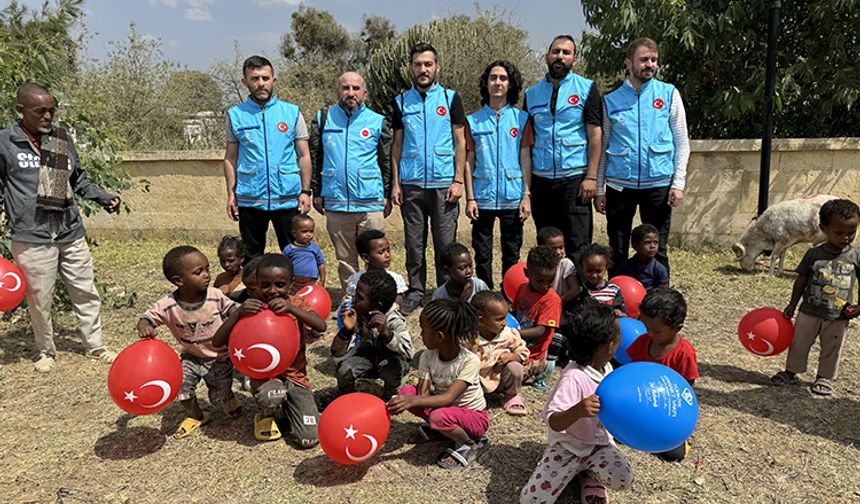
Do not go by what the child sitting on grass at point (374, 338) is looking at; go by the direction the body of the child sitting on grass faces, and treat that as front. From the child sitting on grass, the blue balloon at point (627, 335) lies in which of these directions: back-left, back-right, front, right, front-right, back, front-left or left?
back-left

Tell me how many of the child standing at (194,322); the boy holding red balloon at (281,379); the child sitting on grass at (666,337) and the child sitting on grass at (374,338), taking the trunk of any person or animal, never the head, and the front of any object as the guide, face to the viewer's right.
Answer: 0

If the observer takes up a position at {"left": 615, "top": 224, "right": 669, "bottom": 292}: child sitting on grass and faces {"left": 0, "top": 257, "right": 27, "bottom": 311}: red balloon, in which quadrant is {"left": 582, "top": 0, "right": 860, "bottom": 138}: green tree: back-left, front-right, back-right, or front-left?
back-right

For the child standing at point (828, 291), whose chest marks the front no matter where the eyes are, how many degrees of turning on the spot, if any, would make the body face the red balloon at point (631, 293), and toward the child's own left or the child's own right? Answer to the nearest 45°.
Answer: approximately 90° to the child's own right

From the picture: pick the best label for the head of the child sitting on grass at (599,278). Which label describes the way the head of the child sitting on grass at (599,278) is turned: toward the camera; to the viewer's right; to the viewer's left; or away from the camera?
toward the camera

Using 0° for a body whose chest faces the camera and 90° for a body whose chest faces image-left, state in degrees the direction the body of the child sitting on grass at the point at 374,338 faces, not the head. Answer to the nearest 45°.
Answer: approximately 45°

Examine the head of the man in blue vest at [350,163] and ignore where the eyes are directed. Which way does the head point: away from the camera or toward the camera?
toward the camera

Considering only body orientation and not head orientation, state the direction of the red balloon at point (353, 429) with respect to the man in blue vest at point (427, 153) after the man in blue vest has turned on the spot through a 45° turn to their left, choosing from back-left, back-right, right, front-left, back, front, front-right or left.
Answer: front-right

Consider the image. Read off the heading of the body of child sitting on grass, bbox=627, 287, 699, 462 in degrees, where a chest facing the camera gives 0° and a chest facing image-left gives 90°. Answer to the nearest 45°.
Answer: approximately 45°

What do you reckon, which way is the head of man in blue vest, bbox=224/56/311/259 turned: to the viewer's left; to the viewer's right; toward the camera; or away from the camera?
toward the camera

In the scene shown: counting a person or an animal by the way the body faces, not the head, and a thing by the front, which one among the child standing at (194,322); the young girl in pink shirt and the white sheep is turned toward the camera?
the child standing

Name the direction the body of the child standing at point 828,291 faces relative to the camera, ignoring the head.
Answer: toward the camera

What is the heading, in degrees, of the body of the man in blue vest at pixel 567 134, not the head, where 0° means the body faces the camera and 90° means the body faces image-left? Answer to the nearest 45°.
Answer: approximately 0°

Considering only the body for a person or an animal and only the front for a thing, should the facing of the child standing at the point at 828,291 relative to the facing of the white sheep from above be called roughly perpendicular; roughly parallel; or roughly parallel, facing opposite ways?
roughly perpendicular

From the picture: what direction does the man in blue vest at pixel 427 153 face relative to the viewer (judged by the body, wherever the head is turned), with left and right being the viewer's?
facing the viewer

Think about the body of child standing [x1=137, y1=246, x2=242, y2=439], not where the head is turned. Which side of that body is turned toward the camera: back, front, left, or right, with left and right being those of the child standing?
front

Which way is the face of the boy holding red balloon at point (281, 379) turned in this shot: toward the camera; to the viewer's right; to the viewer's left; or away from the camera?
toward the camera

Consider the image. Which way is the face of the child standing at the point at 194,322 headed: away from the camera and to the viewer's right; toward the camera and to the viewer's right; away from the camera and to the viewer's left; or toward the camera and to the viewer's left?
toward the camera and to the viewer's right

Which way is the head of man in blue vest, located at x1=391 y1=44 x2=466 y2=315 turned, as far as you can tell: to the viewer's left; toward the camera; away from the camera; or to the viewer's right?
toward the camera
